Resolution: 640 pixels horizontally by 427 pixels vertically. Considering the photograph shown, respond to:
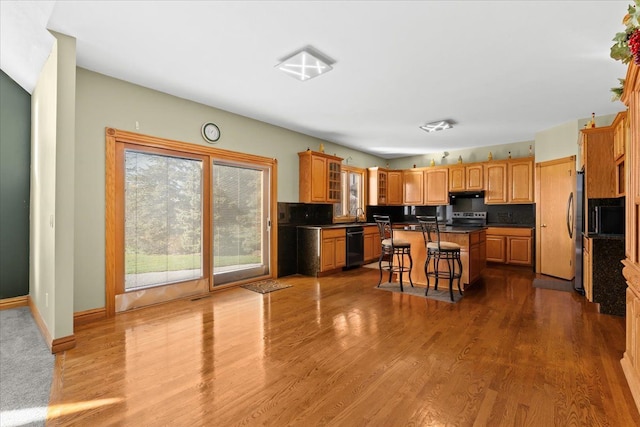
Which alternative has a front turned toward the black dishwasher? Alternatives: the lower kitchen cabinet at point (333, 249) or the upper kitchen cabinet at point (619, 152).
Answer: the upper kitchen cabinet

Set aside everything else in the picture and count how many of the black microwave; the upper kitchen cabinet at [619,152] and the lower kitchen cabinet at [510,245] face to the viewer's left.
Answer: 2

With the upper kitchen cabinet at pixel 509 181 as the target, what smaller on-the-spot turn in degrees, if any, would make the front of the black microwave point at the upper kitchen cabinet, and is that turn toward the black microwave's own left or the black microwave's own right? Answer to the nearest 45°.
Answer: approximately 45° to the black microwave's own right

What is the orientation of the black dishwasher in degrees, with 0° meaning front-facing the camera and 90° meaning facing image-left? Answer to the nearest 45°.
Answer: approximately 315°

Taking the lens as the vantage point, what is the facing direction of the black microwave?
facing to the left of the viewer

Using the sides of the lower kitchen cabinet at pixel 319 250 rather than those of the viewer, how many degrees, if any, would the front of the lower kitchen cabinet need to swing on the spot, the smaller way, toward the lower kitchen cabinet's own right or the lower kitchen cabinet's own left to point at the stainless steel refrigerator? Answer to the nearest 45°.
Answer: approximately 45° to the lower kitchen cabinet's own left

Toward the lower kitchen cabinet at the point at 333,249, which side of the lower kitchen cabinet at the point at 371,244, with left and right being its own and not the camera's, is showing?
right

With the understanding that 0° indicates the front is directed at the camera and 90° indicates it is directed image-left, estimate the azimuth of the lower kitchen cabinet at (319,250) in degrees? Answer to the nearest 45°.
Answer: approximately 315°
